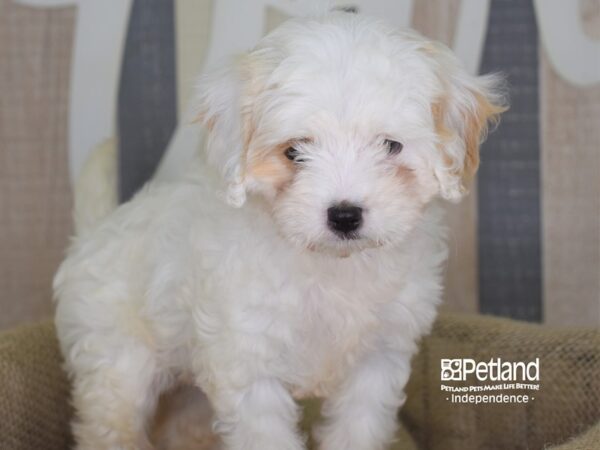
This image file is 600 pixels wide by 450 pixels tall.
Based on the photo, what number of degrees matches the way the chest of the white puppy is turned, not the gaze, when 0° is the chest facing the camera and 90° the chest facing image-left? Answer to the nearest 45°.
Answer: approximately 315°
